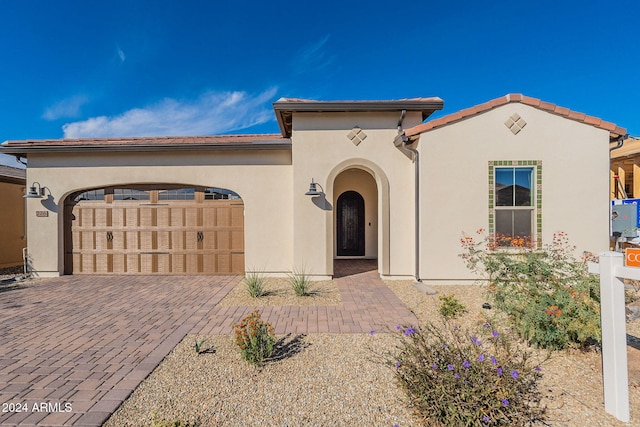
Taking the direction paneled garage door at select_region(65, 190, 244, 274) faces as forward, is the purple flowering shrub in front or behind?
in front

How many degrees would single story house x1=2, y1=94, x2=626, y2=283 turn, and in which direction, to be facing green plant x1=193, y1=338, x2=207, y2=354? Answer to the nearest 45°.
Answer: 0° — it already faces it

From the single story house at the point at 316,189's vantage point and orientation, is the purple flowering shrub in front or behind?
in front

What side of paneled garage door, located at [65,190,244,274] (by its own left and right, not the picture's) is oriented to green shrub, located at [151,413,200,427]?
front

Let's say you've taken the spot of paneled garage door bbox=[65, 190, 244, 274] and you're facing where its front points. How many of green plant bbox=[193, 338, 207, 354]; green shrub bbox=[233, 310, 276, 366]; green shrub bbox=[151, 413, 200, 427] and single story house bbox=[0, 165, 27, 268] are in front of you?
3

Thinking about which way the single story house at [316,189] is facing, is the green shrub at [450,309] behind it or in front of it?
in front

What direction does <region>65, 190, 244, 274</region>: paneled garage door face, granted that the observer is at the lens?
facing the viewer

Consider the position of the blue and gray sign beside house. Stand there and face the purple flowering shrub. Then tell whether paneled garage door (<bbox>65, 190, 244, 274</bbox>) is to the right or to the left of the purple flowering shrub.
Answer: right

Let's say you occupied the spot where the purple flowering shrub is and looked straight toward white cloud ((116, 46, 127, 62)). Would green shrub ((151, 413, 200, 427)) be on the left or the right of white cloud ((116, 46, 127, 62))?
left

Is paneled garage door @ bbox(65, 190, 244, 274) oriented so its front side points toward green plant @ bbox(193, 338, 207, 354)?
yes

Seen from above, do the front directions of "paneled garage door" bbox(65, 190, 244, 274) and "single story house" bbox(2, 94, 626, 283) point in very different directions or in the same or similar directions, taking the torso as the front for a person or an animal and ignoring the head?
same or similar directions

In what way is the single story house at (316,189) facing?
toward the camera

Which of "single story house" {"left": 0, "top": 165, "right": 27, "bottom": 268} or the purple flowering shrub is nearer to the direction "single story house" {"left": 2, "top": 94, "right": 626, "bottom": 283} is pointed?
the purple flowering shrub
